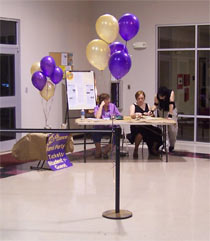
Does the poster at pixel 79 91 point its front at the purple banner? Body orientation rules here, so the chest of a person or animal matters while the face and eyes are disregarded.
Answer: yes

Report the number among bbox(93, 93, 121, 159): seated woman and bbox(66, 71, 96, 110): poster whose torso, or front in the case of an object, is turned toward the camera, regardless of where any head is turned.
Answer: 2

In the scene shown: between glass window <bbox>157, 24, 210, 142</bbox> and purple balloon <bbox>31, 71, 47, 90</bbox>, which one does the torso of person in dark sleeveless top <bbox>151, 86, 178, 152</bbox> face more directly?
the purple balloon

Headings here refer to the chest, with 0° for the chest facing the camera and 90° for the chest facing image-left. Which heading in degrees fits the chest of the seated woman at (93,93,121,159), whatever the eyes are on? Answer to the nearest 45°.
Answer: approximately 0°

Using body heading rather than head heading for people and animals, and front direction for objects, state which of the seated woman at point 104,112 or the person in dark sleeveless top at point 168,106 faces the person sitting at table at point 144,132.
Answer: the person in dark sleeveless top

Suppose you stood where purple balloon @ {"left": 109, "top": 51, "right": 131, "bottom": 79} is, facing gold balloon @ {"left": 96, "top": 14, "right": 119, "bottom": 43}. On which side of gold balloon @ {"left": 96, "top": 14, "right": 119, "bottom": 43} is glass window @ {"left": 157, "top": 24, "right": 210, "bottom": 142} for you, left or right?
right

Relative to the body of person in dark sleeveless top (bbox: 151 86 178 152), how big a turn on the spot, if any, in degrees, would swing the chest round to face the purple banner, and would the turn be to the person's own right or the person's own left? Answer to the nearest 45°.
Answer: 0° — they already face it

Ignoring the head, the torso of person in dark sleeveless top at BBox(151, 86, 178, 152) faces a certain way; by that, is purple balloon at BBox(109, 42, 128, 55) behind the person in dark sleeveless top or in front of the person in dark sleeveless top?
in front

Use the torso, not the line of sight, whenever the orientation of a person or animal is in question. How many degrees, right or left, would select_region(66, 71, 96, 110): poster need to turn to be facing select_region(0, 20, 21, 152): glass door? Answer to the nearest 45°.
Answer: approximately 90° to its right

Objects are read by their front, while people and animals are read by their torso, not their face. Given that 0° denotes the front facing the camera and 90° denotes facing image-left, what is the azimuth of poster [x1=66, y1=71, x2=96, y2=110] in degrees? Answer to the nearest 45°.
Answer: approximately 0°
